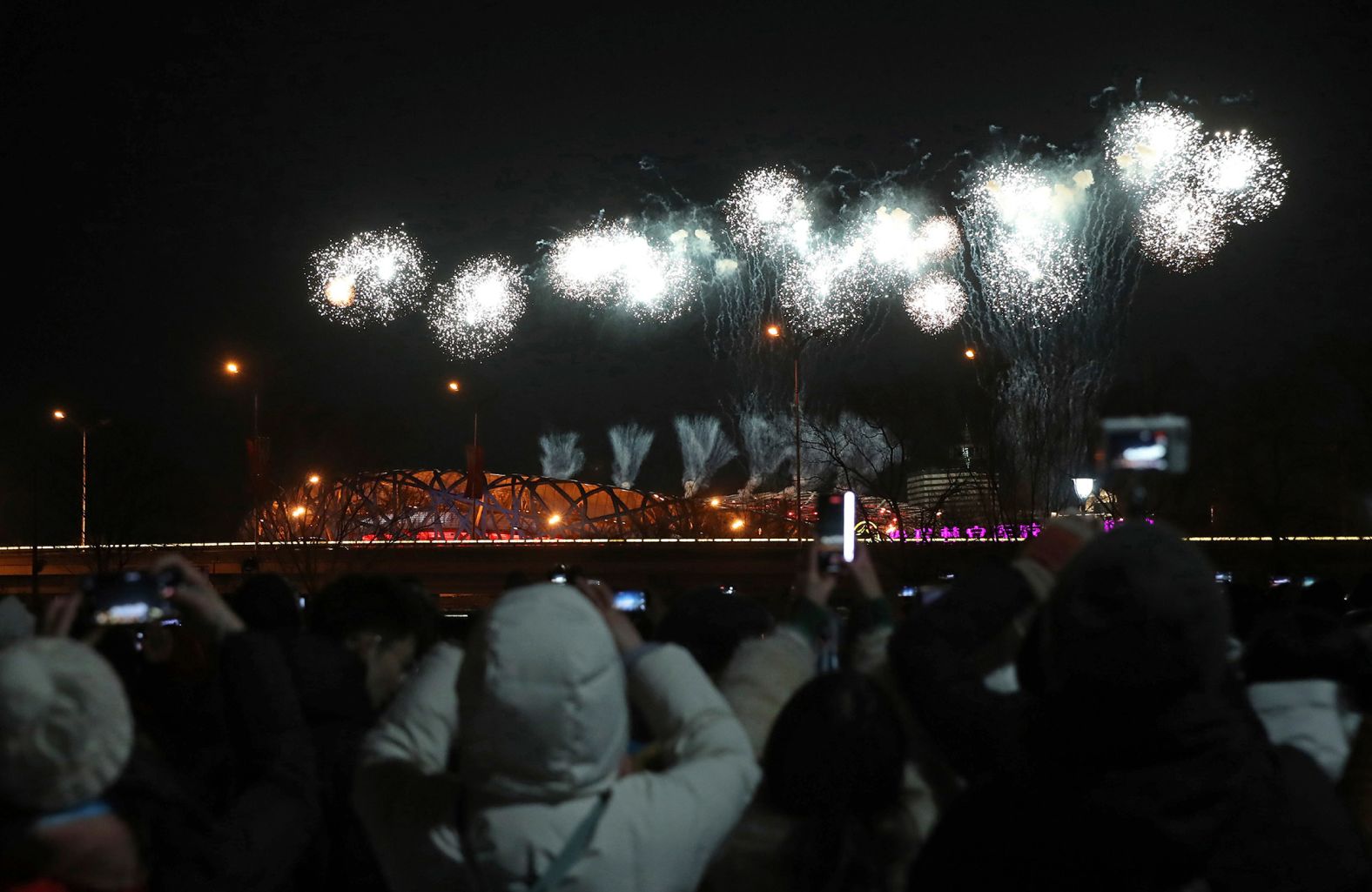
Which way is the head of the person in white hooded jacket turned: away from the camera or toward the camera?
away from the camera

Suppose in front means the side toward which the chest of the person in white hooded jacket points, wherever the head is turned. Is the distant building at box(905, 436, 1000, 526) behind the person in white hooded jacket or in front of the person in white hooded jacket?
in front

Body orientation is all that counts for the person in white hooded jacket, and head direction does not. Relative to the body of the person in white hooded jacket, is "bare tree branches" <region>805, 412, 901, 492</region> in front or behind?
in front

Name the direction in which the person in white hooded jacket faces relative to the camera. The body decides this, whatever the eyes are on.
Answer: away from the camera
